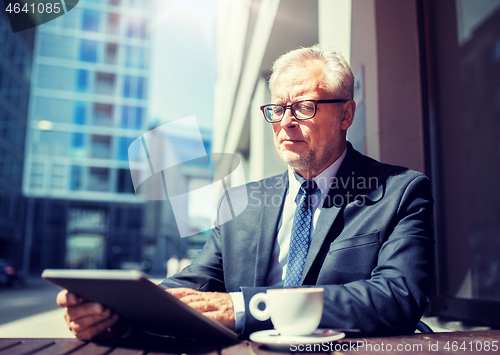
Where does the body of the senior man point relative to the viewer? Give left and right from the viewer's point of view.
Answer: facing the viewer and to the left of the viewer

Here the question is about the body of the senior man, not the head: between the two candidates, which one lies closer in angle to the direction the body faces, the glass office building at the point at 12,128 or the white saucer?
the white saucer

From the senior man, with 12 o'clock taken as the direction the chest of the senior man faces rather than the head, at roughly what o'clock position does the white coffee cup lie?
The white coffee cup is roughly at 11 o'clock from the senior man.

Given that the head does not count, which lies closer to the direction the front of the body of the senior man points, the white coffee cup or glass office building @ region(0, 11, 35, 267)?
the white coffee cup

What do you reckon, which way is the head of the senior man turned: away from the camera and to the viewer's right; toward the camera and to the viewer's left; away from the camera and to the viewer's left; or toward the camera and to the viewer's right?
toward the camera and to the viewer's left

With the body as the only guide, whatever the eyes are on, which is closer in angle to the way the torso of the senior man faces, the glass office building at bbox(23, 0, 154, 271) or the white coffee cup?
the white coffee cup

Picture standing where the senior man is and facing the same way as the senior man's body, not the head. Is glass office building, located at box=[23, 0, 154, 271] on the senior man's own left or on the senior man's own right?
on the senior man's own right

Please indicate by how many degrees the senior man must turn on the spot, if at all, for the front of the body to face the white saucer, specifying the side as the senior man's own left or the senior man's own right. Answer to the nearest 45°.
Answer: approximately 45° to the senior man's own left

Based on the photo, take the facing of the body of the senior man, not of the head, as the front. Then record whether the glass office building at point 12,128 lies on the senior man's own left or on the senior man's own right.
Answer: on the senior man's own right

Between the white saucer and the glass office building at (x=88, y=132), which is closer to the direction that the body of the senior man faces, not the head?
the white saucer
